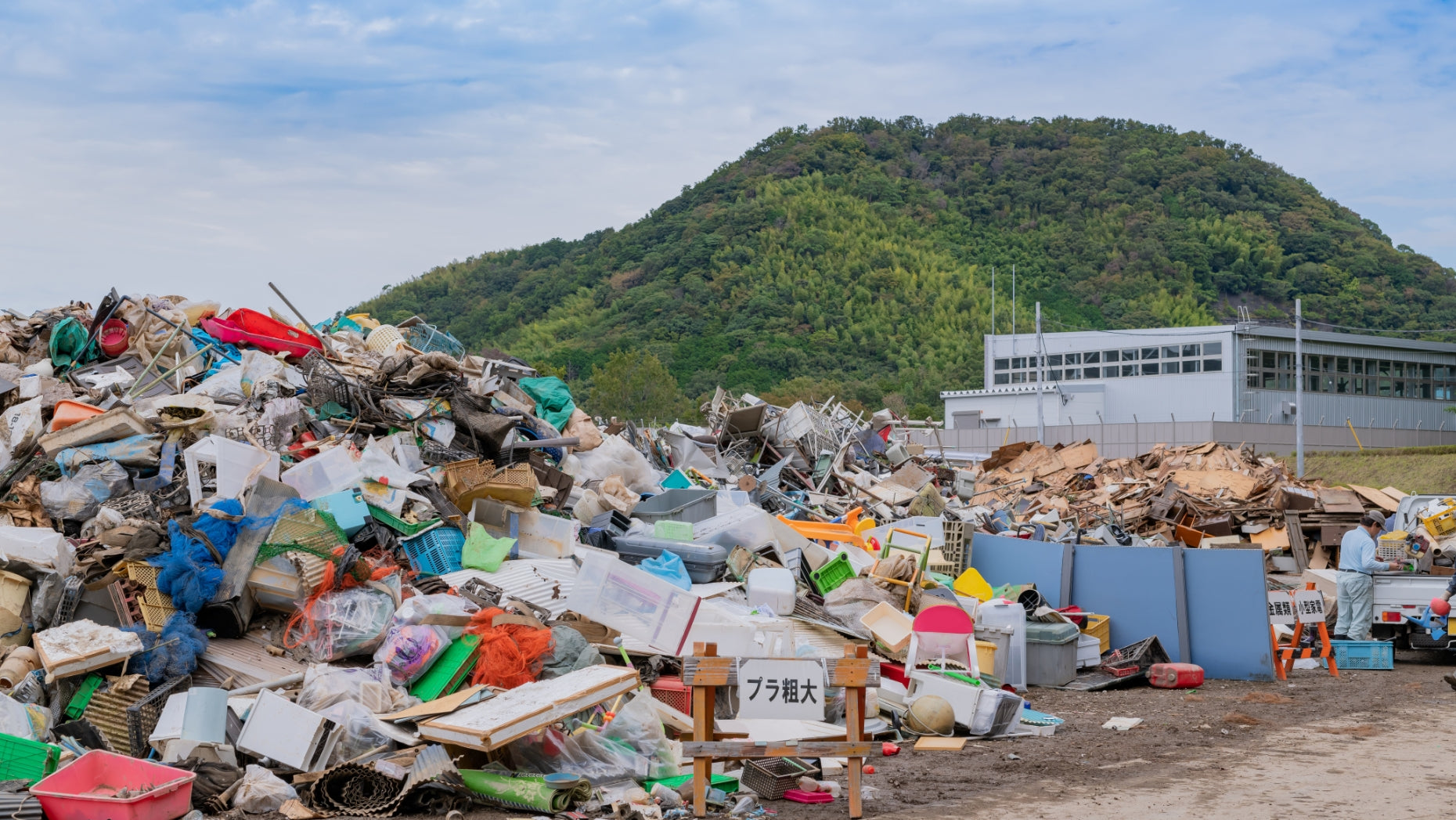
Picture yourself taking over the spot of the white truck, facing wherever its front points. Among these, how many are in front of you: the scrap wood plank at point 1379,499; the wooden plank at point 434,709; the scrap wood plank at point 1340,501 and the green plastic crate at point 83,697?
2

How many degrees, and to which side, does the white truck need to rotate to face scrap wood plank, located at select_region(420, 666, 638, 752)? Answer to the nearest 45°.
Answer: approximately 135° to its left

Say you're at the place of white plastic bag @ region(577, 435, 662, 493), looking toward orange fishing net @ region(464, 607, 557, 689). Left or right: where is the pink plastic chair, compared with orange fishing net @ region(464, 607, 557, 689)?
left

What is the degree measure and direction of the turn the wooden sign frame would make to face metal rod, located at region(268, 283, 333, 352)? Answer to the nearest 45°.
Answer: approximately 135° to its right

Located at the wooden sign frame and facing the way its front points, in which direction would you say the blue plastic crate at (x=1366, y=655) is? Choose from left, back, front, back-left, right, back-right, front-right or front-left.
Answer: back-left

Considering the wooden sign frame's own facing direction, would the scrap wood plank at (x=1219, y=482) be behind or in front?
behind

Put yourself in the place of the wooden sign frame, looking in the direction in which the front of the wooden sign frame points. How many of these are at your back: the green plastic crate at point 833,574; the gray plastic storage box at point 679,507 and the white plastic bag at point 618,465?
3

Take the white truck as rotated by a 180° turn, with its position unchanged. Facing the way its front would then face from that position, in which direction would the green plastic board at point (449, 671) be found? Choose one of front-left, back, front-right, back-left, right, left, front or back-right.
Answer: front-right

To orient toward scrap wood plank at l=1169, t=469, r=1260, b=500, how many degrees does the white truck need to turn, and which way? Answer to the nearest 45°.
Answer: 0° — it already faces it

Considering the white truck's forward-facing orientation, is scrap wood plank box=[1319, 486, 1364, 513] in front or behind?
in front

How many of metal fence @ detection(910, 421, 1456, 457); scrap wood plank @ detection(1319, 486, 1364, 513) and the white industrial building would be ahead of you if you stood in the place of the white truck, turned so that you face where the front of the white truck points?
3
